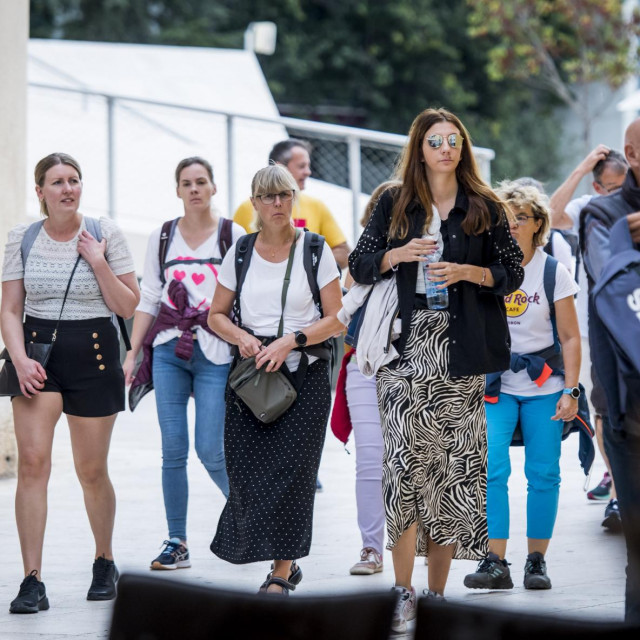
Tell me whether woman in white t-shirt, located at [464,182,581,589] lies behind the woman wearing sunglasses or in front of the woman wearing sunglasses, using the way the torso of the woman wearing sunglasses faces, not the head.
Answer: behind

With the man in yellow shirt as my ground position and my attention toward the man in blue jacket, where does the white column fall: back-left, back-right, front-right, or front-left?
back-right

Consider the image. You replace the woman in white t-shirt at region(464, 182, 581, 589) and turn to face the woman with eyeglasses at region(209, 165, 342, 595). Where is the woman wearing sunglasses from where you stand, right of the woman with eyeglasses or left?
left

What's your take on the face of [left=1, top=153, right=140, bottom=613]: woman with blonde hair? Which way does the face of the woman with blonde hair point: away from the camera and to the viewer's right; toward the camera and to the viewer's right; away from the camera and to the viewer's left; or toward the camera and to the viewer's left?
toward the camera and to the viewer's right

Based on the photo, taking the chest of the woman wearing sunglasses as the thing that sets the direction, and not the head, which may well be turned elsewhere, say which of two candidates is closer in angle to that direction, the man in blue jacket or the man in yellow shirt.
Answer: the man in blue jacket

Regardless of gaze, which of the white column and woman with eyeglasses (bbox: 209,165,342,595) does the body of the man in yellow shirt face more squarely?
the woman with eyeglasses

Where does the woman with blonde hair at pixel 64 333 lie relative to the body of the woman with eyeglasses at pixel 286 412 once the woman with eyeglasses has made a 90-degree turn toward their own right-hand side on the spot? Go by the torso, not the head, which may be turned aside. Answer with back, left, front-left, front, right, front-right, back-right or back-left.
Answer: front
